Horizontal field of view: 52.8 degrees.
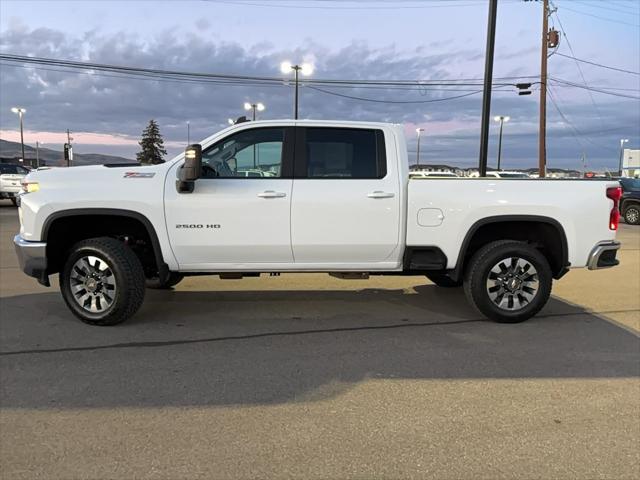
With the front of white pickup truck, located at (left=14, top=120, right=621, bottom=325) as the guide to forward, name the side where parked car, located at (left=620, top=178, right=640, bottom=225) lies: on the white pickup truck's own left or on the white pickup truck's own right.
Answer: on the white pickup truck's own right

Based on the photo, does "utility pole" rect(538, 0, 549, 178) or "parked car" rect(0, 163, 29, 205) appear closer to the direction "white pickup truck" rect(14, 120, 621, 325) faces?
the parked car

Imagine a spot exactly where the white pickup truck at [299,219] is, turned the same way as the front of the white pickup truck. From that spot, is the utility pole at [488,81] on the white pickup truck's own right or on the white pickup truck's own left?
on the white pickup truck's own right

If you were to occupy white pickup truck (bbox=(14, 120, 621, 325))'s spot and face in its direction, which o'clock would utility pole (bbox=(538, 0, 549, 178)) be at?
The utility pole is roughly at 4 o'clock from the white pickup truck.

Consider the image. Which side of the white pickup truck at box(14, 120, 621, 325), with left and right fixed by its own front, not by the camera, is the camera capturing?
left

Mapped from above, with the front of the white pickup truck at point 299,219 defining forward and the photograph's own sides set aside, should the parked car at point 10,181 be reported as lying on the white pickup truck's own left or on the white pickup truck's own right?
on the white pickup truck's own right
